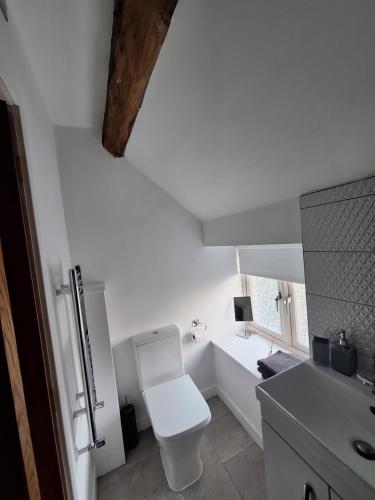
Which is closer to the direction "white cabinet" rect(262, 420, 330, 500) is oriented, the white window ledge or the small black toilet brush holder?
the small black toilet brush holder

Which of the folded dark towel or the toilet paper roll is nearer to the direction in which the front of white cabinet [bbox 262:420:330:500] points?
the toilet paper roll

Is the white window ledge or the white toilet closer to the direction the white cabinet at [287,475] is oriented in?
the white toilet

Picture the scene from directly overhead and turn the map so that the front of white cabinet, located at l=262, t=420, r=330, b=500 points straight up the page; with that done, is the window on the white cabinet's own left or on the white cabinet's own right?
on the white cabinet's own right

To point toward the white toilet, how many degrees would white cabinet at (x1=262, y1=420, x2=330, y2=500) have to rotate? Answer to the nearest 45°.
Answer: approximately 45° to its right

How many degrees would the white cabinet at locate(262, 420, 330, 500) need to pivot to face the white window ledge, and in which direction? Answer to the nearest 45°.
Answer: approximately 90° to its right

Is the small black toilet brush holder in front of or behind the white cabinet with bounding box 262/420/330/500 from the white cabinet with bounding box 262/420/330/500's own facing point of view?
in front

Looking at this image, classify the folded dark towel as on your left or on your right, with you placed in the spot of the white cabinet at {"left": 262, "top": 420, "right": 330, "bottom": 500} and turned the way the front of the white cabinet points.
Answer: on your right

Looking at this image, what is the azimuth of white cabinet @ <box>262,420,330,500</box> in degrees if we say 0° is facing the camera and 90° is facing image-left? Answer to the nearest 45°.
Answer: approximately 90°

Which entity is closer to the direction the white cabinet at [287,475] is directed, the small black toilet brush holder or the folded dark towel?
the small black toilet brush holder
